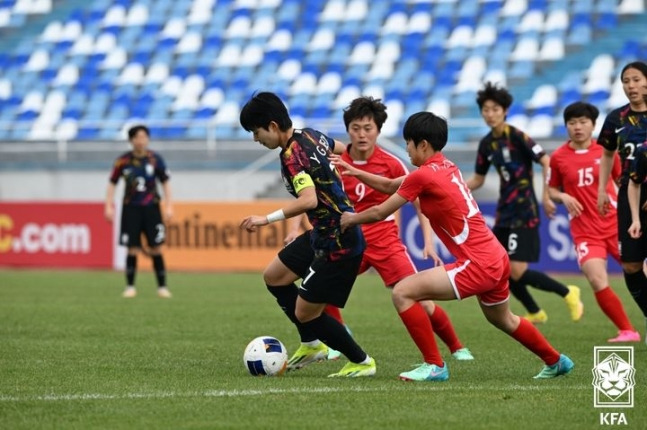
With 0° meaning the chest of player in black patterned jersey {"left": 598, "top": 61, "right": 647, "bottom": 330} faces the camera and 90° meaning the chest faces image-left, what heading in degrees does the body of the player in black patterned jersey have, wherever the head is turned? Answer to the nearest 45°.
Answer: approximately 0°

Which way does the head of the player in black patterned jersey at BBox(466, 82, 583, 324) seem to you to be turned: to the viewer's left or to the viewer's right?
to the viewer's left

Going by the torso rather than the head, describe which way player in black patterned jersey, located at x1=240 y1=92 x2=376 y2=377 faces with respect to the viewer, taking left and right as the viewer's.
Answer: facing to the left of the viewer

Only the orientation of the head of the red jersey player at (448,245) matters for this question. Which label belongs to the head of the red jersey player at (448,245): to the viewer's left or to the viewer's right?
to the viewer's left

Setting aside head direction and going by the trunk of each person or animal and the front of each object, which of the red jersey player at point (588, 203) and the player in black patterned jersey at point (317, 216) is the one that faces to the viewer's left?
the player in black patterned jersey

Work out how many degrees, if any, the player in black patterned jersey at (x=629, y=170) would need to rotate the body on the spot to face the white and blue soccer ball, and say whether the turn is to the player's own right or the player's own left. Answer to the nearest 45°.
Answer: approximately 45° to the player's own right

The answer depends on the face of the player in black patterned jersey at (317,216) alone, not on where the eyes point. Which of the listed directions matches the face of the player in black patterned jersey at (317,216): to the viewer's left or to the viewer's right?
to the viewer's left

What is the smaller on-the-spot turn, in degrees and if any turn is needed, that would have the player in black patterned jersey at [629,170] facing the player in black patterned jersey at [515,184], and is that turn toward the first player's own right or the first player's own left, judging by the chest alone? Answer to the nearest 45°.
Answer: approximately 135° to the first player's own right

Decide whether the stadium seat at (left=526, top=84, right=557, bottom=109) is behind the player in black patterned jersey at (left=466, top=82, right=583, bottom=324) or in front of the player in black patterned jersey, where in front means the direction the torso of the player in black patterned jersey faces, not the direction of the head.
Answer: behind

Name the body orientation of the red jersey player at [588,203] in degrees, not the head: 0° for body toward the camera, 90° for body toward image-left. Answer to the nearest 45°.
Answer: approximately 0°
